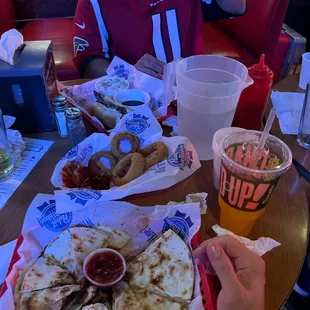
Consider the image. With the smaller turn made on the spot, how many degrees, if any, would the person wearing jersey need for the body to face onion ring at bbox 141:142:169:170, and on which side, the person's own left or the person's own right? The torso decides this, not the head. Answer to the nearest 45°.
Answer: approximately 45° to the person's own right

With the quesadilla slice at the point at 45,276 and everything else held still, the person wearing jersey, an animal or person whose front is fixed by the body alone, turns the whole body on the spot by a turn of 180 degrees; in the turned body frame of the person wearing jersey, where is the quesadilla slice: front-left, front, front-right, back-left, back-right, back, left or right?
back-left

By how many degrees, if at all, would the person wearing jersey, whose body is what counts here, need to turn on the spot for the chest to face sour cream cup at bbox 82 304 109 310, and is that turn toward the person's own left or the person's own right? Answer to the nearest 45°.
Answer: approximately 45° to the person's own right

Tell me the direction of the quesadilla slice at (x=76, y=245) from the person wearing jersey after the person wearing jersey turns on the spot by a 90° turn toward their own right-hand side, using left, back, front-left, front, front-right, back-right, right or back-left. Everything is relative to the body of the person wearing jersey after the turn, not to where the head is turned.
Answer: front-left

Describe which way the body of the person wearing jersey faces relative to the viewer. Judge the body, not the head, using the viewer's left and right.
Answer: facing the viewer and to the right of the viewer

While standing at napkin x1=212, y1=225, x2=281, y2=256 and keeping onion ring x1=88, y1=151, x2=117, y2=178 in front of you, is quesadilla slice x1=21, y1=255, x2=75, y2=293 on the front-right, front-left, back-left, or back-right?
front-left

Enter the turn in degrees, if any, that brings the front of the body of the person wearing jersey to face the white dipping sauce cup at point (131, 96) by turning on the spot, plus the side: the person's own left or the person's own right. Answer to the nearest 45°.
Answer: approximately 45° to the person's own right

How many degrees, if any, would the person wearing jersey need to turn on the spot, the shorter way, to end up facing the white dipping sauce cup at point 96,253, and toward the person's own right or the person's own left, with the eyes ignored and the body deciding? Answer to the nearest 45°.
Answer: approximately 45° to the person's own right

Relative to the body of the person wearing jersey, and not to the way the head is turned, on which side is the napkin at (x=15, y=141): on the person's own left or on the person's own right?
on the person's own right

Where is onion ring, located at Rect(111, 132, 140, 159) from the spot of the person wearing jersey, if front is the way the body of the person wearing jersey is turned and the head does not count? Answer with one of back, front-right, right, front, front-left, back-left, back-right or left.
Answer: front-right

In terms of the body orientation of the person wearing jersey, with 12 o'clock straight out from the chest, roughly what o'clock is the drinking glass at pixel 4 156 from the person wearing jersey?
The drinking glass is roughly at 2 o'clock from the person wearing jersey.

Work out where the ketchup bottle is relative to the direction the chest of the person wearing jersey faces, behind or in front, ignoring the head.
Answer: in front

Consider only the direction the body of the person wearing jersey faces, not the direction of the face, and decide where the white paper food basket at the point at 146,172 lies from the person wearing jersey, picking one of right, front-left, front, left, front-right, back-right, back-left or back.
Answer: front-right

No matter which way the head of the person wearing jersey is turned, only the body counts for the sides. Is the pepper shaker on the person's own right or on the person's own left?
on the person's own right
